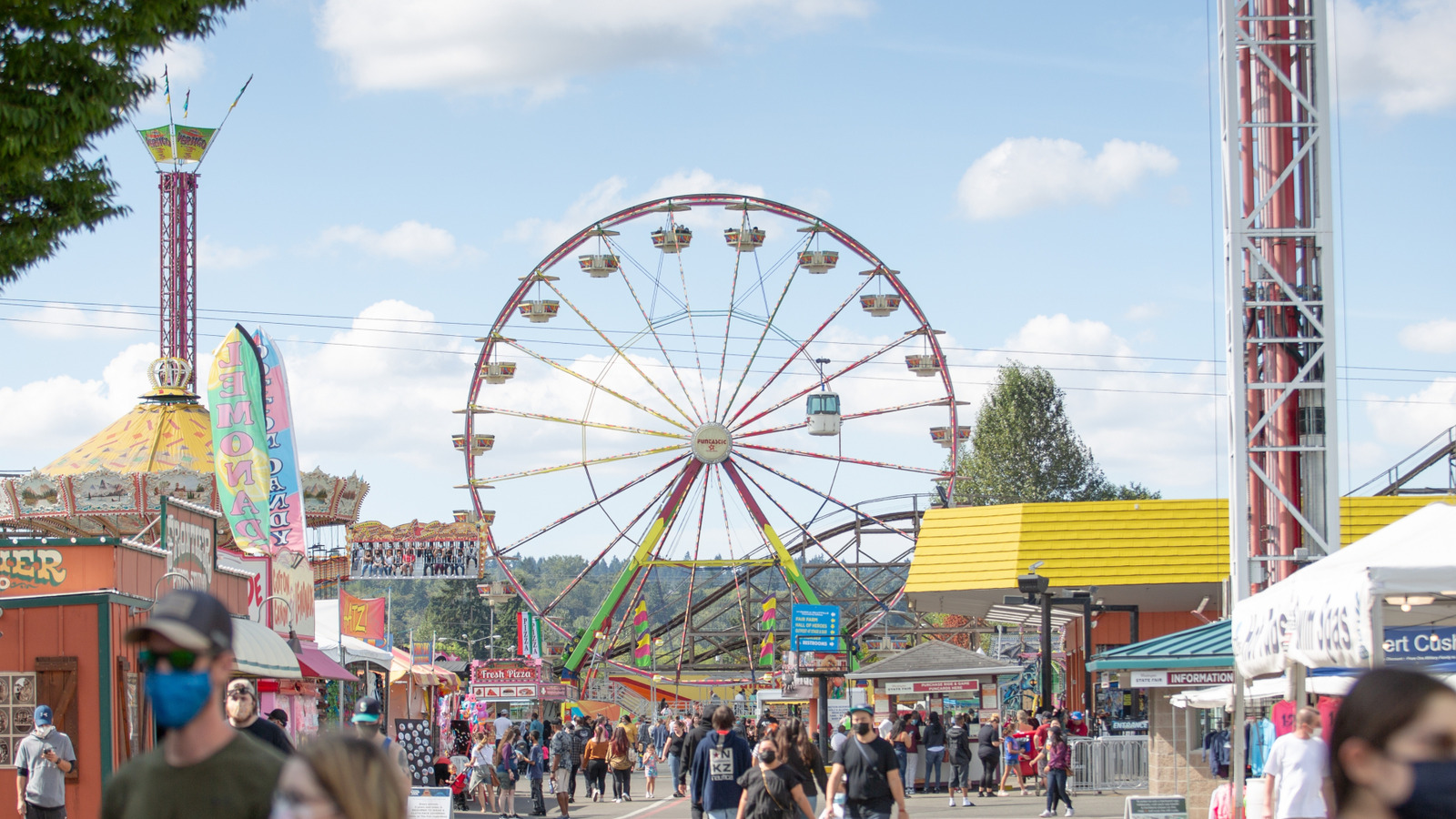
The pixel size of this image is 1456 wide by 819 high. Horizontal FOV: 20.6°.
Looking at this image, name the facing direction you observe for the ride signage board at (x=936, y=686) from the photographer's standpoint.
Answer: facing the viewer

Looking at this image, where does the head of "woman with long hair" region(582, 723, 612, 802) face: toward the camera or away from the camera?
away from the camera

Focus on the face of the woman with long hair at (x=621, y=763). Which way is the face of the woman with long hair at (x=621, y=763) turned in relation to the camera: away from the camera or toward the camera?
away from the camera

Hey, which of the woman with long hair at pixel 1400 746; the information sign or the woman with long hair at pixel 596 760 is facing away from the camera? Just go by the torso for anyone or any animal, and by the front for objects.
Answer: the woman with long hair at pixel 596 760

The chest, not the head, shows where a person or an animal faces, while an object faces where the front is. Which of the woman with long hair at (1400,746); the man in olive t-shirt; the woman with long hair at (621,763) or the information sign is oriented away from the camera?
the woman with long hair at (621,763)

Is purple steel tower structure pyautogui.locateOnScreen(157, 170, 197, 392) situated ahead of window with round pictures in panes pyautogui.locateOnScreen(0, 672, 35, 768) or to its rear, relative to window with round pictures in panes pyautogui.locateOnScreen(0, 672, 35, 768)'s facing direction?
to the rear

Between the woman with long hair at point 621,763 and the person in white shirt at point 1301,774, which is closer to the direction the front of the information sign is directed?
the person in white shirt

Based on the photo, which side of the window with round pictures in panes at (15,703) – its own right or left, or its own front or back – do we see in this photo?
front

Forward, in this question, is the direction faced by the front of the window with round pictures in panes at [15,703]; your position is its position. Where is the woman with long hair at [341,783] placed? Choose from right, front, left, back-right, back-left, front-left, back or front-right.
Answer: front

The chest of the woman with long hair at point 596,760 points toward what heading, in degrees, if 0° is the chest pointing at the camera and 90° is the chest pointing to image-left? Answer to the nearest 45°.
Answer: approximately 180°

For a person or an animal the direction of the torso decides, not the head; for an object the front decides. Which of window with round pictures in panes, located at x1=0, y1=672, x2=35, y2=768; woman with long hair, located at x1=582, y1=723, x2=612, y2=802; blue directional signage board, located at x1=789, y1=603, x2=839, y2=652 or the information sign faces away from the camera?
the woman with long hair

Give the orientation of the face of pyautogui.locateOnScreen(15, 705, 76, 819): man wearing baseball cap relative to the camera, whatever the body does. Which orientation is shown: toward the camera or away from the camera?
toward the camera

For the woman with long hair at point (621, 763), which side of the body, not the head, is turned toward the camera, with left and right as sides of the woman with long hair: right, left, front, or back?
back
